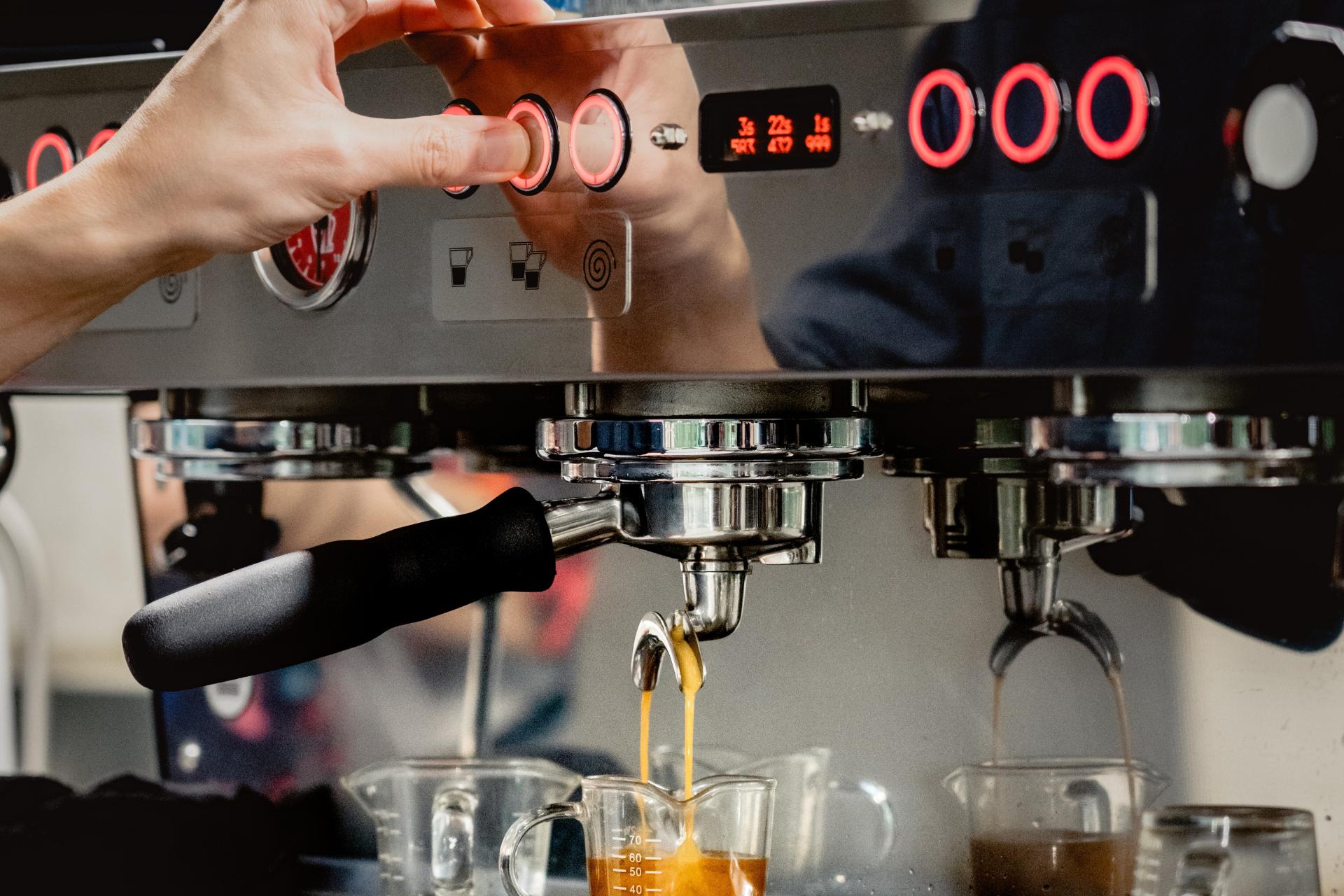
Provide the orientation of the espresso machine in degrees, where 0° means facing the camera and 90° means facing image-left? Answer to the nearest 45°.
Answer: approximately 45°
